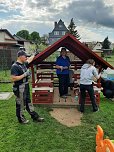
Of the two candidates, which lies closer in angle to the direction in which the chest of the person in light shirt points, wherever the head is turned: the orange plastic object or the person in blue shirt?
the person in blue shirt
